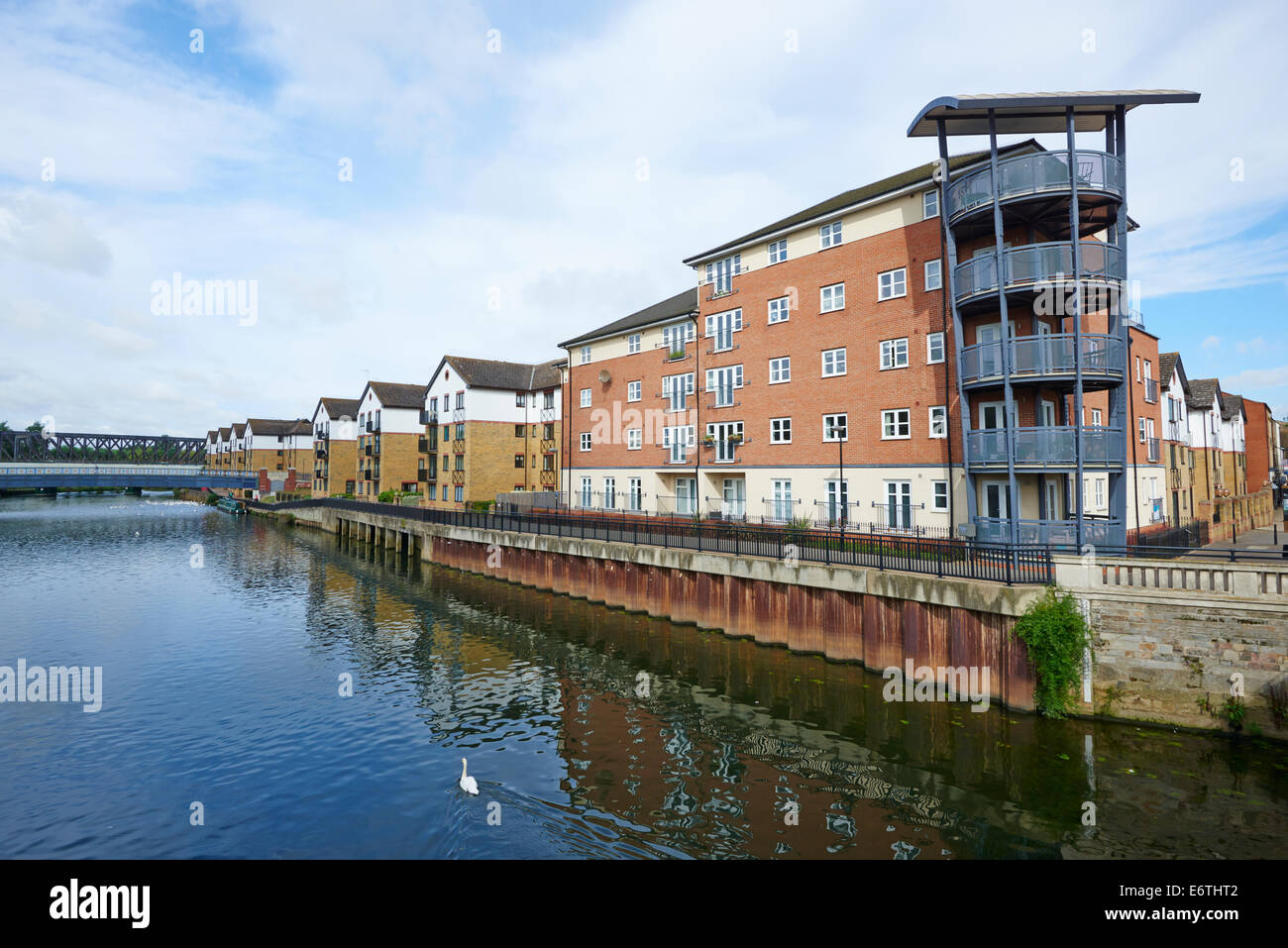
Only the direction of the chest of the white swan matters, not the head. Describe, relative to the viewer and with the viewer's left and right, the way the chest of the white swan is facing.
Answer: facing away from the viewer and to the left of the viewer

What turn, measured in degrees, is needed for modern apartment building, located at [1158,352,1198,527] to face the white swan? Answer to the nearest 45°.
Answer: approximately 45° to its right
